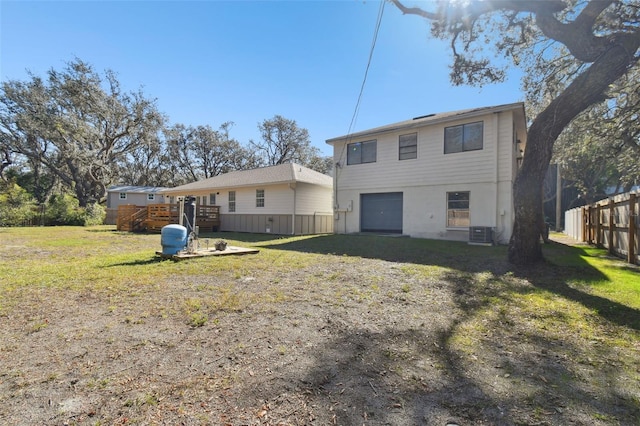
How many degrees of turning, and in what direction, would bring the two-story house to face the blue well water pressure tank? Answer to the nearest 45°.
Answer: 0° — it already faces it

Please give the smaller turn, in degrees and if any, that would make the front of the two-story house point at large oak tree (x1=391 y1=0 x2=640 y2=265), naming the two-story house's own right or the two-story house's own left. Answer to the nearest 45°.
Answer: approximately 90° to the two-story house's own left

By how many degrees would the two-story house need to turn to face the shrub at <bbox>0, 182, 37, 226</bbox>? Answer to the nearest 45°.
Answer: approximately 45° to its right

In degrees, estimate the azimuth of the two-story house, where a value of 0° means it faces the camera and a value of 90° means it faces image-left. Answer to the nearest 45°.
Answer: approximately 45°

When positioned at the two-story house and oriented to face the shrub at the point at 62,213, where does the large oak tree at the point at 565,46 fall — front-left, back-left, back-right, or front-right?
back-left

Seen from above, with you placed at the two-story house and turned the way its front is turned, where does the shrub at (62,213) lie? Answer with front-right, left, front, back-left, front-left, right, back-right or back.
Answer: front-right

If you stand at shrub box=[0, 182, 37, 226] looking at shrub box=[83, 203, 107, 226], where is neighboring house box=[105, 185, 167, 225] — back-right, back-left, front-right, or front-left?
front-left

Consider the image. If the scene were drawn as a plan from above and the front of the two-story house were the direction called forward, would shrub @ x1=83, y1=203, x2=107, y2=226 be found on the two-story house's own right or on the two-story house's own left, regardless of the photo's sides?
on the two-story house's own right

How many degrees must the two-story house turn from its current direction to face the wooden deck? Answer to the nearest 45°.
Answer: approximately 45° to its right
